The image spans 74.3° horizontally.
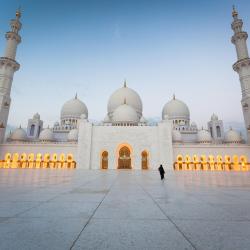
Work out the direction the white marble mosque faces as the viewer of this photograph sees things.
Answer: facing the viewer
